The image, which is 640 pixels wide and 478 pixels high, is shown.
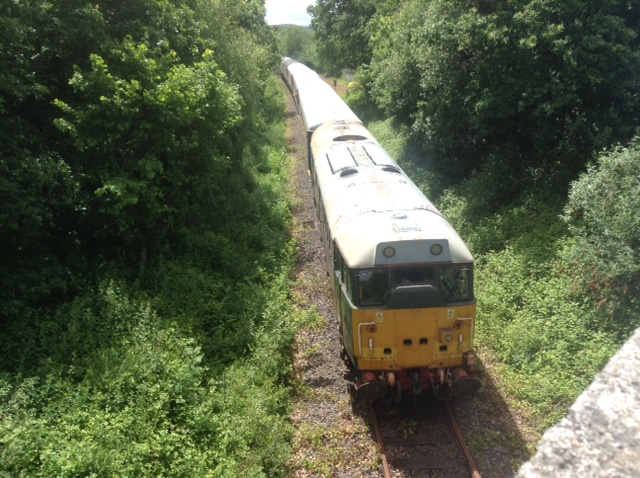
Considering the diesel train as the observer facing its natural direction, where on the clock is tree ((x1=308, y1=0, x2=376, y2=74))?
The tree is roughly at 6 o'clock from the diesel train.

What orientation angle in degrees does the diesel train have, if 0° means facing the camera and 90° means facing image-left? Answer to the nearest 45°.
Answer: approximately 0°

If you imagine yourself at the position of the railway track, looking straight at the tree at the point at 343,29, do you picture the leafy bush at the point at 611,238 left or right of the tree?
right
